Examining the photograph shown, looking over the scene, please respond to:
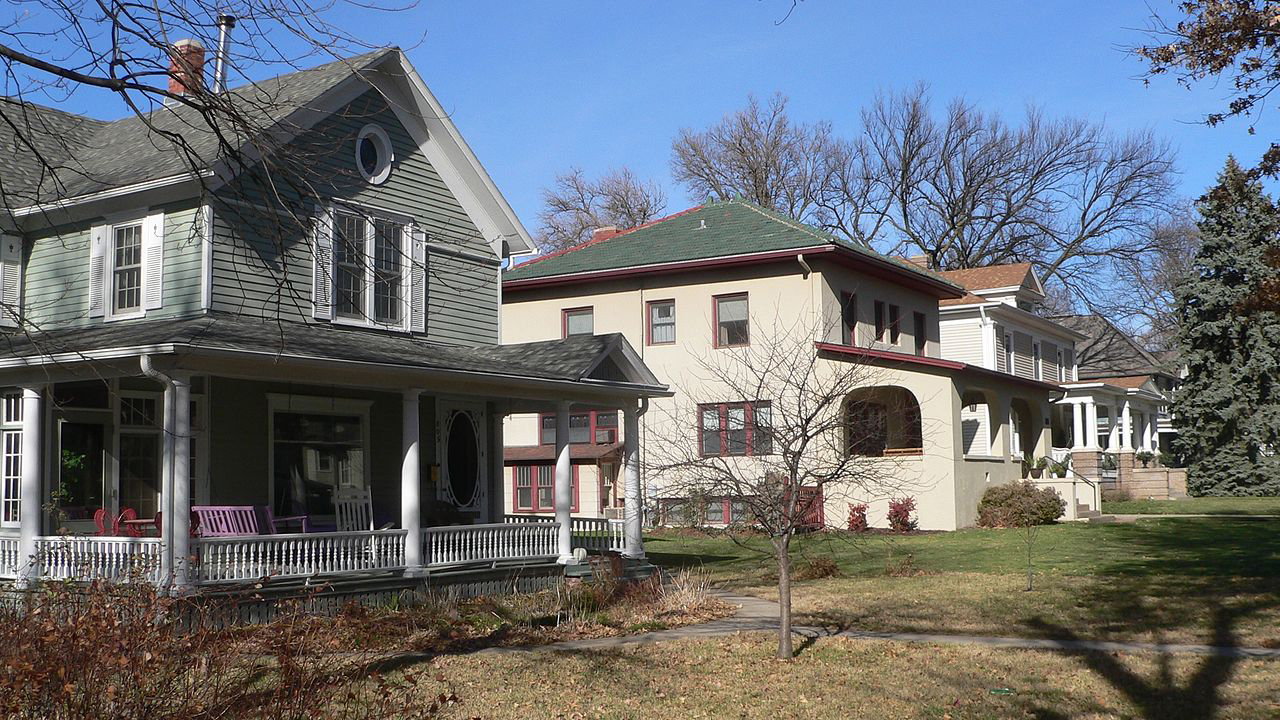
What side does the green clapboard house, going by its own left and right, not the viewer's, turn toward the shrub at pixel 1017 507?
left

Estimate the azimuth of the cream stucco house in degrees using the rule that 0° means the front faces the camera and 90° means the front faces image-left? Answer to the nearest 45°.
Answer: approximately 315°

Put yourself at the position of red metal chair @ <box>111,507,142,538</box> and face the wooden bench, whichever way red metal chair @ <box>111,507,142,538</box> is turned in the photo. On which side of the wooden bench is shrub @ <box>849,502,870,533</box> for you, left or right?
left

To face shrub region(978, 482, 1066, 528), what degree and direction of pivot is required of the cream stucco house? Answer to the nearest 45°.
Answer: approximately 45° to its left

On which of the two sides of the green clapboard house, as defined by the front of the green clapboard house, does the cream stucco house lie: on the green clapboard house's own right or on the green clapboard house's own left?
on the green clapboard house's own left

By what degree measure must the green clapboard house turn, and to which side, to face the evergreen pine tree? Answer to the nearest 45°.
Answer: approximately 90° to its left

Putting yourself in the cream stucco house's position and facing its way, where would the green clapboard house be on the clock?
The green clapboard house is roughly at 2 o'clock from the cream stucco house.
